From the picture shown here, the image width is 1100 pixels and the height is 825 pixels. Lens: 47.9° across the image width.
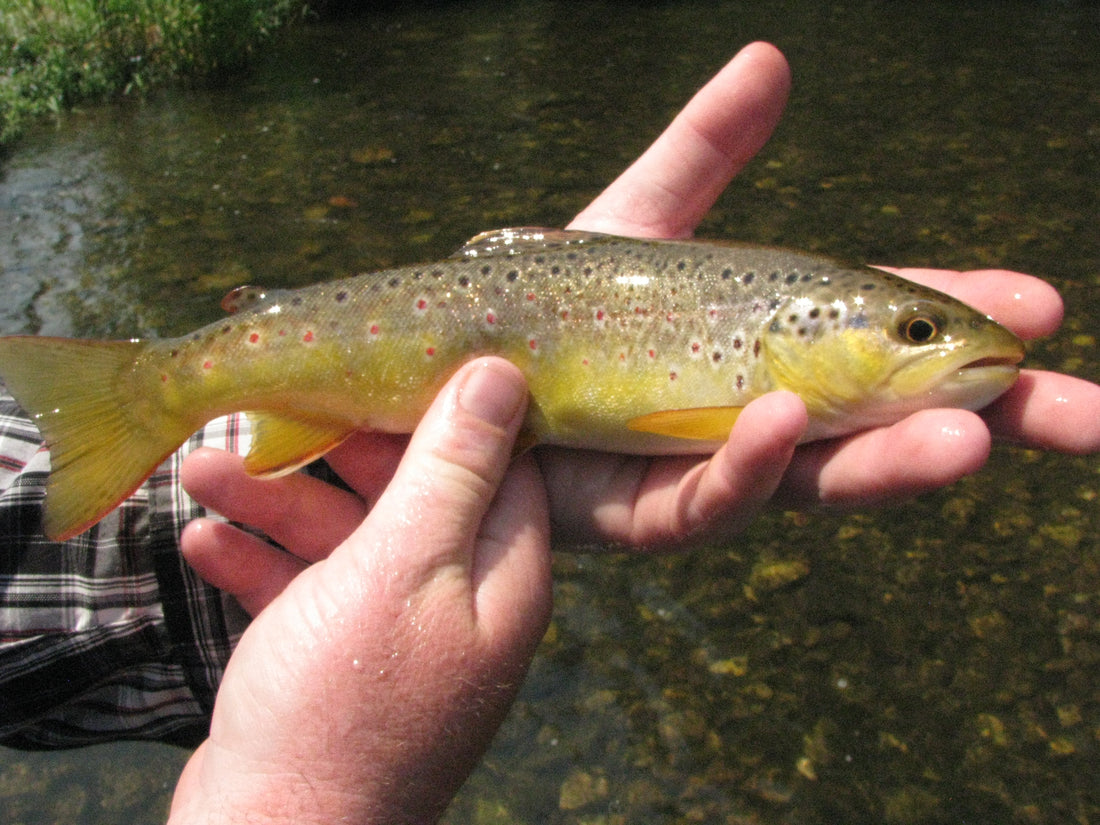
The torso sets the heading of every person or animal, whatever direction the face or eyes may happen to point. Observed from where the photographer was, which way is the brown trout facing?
facing to the right of the viewer
